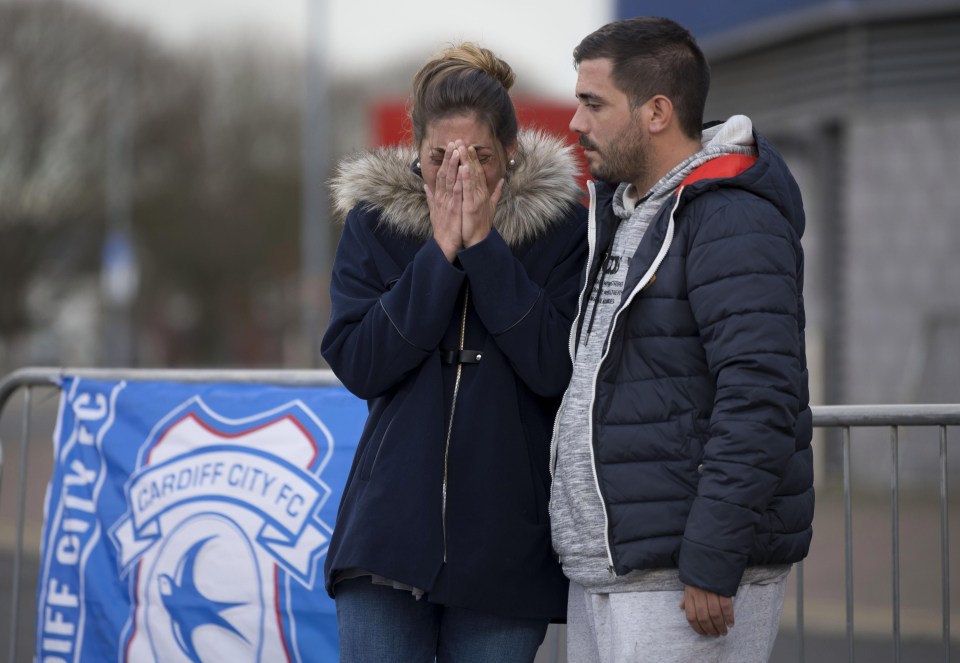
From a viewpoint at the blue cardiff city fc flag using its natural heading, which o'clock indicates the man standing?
The man standing is roughly at 11 o'clock from the blue cardiff city fc flag.

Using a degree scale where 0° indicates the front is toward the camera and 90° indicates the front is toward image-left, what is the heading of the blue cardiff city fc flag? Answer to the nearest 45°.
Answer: approximately 0°
